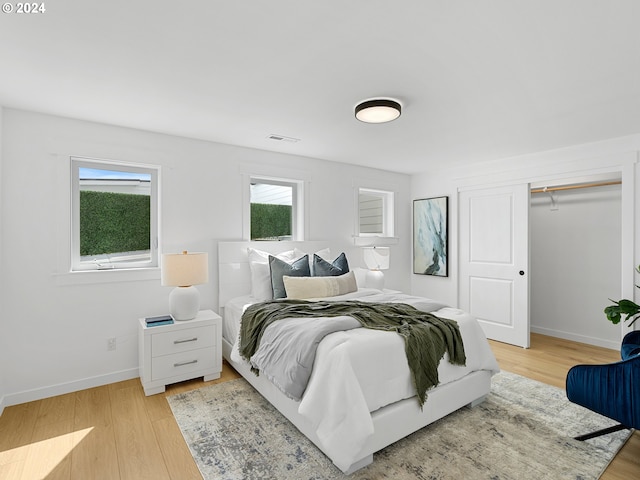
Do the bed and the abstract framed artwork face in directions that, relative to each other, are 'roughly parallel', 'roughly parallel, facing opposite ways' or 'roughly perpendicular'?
roughly perpendicular

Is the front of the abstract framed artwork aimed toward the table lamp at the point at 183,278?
yes

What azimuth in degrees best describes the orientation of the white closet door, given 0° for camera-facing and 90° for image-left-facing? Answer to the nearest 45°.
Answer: approximately 45°

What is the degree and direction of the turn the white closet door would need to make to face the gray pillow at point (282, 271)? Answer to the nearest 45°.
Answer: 0° — it already faces it

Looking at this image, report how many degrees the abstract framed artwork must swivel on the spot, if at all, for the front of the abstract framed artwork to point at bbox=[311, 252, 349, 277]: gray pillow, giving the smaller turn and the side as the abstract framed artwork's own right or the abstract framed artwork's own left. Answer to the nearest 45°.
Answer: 0° — it already faces it

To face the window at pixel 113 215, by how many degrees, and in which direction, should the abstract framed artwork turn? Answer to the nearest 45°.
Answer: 0° — it already faces it

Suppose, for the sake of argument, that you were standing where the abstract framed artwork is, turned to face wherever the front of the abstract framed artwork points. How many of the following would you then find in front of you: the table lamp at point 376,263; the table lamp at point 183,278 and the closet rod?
2

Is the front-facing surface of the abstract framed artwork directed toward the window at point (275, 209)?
yes

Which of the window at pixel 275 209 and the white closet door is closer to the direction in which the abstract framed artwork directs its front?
the window

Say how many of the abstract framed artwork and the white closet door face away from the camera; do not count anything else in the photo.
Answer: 0

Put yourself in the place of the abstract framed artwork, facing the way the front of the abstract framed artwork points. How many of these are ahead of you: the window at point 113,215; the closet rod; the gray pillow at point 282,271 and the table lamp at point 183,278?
3

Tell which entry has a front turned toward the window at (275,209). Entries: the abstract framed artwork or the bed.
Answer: the abstract framed artwork

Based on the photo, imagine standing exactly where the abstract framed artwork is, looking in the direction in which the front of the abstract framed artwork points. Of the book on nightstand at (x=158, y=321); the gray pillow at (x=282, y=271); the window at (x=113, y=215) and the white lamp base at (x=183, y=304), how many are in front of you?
4

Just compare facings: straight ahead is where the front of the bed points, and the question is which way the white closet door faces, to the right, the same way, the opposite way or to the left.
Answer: to the right

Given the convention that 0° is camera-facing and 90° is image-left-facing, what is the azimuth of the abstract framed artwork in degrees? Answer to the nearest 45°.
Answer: approximately 45°

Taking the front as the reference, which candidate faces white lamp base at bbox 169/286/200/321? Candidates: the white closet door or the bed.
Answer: the white closet door
